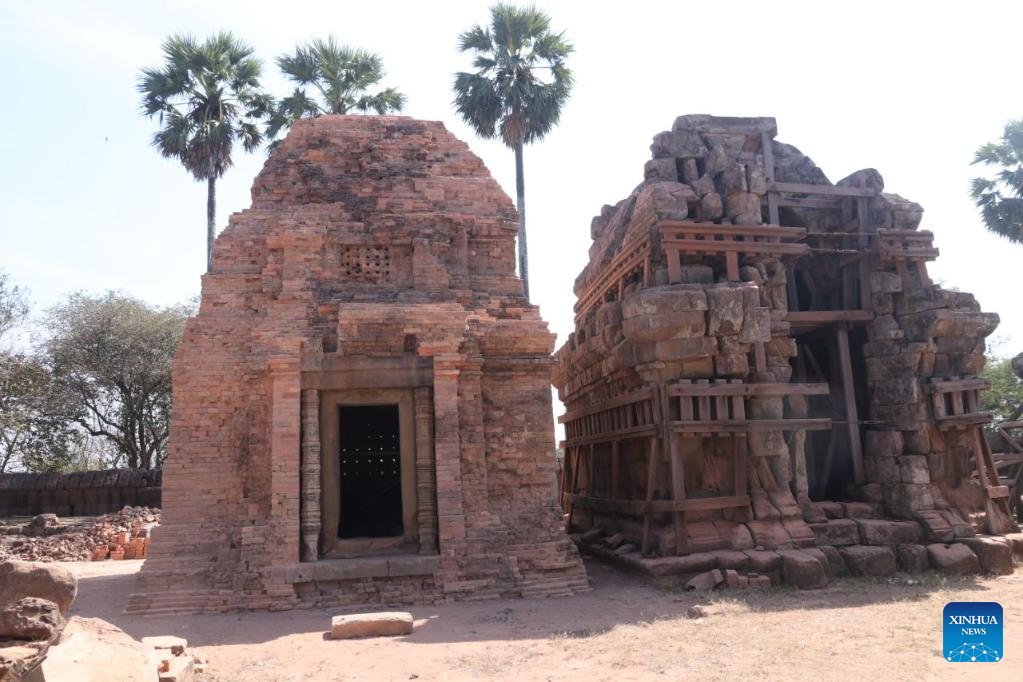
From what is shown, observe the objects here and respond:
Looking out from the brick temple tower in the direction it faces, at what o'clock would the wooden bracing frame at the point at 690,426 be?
The wooden bracing frame is roughly at 9 o'clock from the brick temple tower.

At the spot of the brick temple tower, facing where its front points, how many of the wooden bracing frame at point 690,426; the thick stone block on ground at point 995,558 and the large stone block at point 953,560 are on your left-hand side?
3

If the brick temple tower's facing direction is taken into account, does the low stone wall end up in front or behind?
behind

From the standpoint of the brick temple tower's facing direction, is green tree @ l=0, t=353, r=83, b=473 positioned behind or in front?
behind

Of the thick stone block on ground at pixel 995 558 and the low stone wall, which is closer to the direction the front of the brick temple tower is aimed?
the thick stone block on ground

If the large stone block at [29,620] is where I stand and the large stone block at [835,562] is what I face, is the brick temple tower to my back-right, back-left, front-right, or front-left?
front-left

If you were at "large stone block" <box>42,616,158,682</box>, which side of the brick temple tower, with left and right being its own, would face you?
front

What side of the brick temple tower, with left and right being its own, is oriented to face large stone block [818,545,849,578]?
left

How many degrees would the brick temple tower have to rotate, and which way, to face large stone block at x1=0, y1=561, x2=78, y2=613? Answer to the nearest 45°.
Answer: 0° — it already faces it

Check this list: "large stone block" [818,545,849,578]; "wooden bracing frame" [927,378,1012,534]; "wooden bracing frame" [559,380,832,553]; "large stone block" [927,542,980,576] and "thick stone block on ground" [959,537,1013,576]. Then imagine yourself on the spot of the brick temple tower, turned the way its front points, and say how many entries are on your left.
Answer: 5

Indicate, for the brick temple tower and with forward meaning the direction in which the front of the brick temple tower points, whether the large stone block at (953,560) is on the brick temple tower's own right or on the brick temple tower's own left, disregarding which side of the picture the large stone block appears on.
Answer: on the brick temple tower's own left

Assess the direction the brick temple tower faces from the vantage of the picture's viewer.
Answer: facing the viewer
